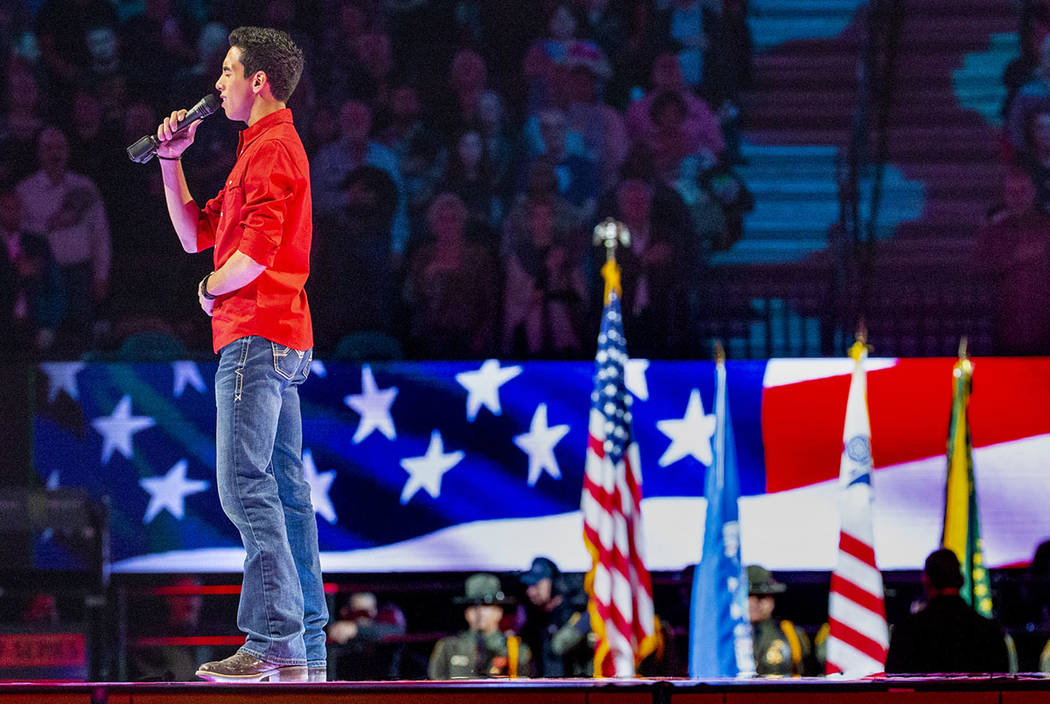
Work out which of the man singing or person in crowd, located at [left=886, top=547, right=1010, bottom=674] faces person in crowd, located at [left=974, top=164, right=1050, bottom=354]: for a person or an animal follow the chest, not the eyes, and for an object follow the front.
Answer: person in crowd, located at [left=886, top=547, right=1010, bottom=674]

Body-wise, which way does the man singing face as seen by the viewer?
to the viewer's left

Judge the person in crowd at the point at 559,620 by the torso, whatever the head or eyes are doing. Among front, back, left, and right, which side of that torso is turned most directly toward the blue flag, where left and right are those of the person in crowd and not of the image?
left

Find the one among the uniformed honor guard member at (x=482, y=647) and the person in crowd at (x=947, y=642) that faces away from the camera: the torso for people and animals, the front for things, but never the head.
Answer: the person in crowd

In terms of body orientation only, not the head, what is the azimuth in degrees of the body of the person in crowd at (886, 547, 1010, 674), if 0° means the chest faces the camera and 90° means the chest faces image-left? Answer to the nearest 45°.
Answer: approximately 180°

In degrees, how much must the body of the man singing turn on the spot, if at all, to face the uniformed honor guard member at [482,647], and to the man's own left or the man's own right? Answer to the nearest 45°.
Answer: approximately 90° to the man's own right

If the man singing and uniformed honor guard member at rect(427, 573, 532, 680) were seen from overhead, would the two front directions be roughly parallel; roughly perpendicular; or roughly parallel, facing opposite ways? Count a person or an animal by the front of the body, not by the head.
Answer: roughly perpendicular
